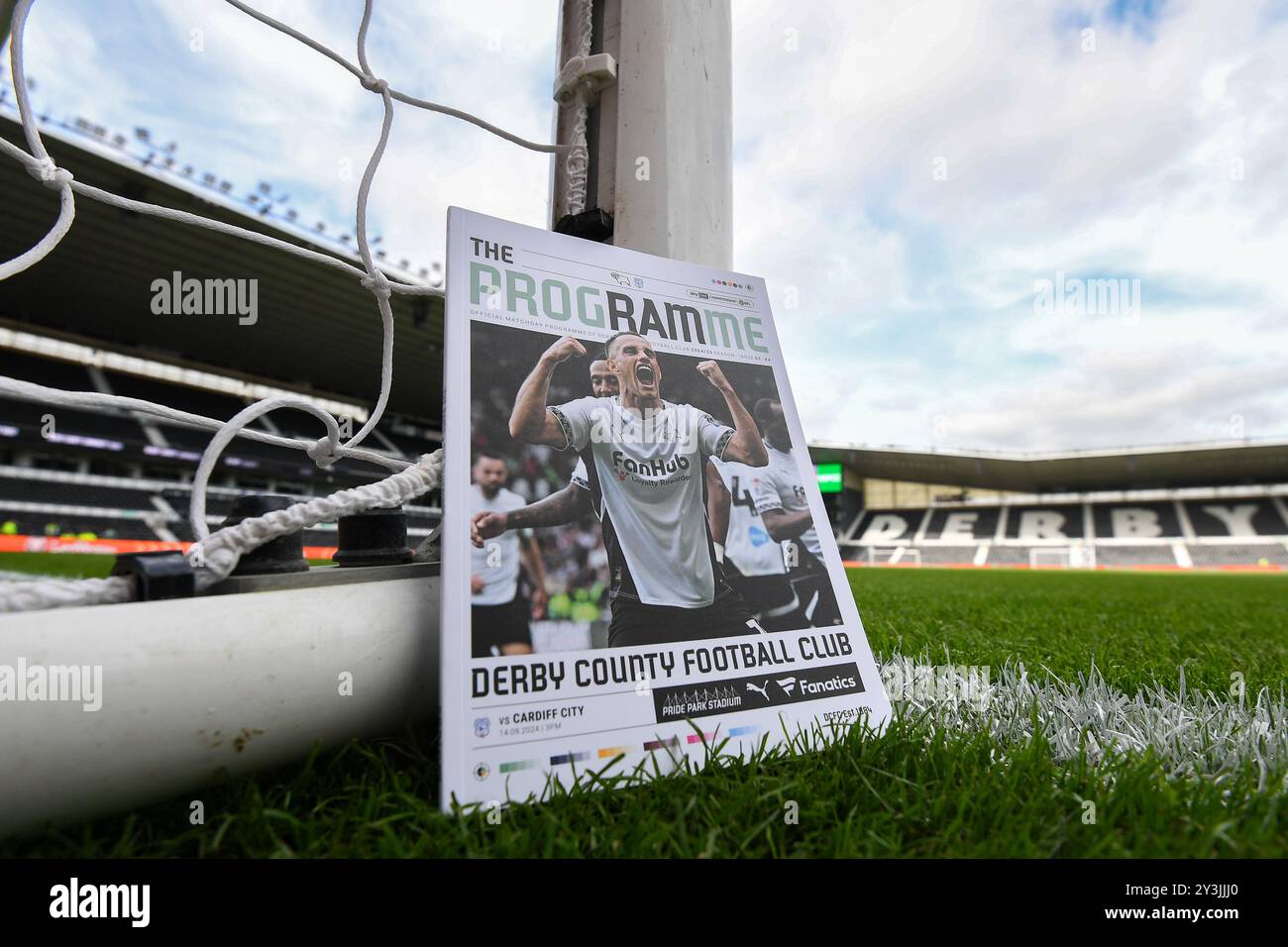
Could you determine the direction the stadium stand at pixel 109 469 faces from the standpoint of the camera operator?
facing the viewer and to the right of the viewer

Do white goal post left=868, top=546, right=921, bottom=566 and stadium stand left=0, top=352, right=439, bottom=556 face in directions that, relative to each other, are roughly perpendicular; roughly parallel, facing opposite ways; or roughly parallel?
roughly perpendicular

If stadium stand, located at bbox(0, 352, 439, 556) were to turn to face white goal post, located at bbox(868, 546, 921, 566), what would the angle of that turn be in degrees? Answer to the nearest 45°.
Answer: approximately 45° to its left

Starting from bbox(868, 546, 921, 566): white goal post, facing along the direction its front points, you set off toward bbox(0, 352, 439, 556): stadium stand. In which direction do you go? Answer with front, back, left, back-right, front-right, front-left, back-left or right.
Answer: front-right

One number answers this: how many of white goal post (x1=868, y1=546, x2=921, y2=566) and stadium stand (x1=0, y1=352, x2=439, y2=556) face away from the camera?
0

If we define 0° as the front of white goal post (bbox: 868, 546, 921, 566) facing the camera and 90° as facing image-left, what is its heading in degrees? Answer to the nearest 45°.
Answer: approximately 0°
